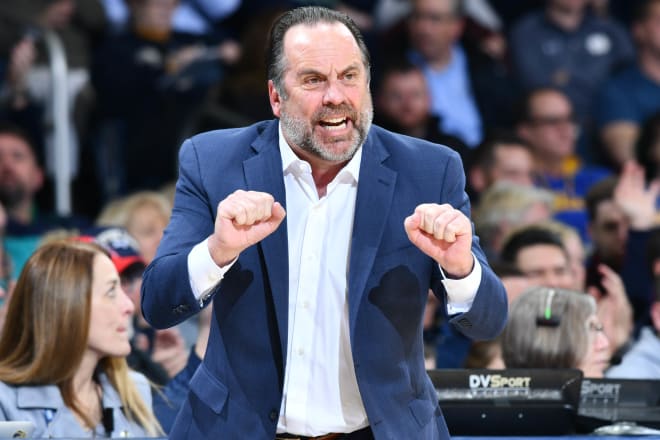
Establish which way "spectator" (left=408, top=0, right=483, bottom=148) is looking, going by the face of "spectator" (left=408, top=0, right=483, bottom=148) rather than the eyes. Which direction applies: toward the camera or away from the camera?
toward the camera

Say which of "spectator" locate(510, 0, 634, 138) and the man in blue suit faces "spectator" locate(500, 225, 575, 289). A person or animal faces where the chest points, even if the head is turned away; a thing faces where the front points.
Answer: "spectator" locate(510, 0, 634, 138)

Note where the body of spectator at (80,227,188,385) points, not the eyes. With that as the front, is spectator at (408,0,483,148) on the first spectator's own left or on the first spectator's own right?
on the first spectator's own left

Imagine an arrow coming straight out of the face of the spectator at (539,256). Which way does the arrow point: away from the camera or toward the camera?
toward the camera

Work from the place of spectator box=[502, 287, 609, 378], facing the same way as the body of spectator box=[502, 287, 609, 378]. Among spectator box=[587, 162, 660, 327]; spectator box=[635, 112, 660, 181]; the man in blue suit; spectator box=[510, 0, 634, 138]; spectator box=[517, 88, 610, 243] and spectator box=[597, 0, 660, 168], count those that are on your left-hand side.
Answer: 5

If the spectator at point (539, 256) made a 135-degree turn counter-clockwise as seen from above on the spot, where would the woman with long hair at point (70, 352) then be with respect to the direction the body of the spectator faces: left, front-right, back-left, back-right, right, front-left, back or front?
back-left

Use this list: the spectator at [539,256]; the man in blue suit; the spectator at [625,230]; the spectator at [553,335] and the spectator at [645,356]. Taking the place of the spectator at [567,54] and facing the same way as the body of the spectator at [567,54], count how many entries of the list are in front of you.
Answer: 5

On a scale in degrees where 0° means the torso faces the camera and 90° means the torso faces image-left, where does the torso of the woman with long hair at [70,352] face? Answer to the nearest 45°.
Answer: approximately 315°

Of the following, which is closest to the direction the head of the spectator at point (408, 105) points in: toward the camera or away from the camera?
toward the camera

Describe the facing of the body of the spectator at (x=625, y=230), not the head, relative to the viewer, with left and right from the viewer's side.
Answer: facing the viewer and to the right of the viewer

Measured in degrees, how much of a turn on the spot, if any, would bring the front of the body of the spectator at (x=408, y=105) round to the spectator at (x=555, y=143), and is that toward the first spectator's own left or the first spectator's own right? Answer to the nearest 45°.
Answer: approximately 90° to the first spectator's own left
